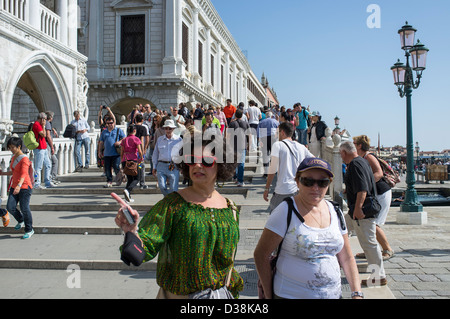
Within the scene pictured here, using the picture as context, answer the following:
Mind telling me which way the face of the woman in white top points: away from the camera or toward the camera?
toward the camera

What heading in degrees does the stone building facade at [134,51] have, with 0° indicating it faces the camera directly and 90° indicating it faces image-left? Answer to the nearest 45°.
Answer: approximately 315°

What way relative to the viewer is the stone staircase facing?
toward the camera

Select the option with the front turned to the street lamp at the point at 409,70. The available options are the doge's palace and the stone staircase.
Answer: the doge's palace

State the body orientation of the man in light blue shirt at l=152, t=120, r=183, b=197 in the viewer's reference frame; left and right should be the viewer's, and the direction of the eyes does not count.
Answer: facing the viewer

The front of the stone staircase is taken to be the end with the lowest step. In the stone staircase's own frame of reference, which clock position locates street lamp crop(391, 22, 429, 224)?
The street lamp is roughly at 8 o'clock from the stone staircase.

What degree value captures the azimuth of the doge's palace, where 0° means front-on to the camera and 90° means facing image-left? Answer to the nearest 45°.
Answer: approximately 315°

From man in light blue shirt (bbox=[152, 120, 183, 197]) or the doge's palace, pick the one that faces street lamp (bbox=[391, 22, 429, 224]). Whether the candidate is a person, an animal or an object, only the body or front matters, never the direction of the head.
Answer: the doge's palace

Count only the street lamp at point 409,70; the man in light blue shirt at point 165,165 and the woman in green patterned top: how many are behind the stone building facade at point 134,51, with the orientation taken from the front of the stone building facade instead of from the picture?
0

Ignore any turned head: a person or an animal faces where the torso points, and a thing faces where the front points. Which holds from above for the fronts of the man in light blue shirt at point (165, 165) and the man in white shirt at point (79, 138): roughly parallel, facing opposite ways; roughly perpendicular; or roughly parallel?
roughly parallel

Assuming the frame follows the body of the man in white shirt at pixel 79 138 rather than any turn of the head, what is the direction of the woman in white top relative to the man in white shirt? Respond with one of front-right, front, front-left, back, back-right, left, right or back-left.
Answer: front

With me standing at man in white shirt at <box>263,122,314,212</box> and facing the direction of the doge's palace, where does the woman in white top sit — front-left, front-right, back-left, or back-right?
back-left

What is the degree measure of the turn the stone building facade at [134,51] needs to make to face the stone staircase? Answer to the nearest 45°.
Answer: approximately 45° to its right

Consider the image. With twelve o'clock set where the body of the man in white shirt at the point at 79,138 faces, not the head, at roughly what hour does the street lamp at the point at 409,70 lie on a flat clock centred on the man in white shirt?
The street lamp is roughly at 10 o'clock from the man in white shirt.

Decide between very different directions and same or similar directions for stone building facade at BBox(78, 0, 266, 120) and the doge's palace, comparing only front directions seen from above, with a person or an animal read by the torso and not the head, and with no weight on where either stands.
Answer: same or similar directions

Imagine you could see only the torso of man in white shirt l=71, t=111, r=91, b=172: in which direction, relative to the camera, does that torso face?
toward the camera

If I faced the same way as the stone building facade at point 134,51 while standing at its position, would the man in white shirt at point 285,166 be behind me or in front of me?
in front
